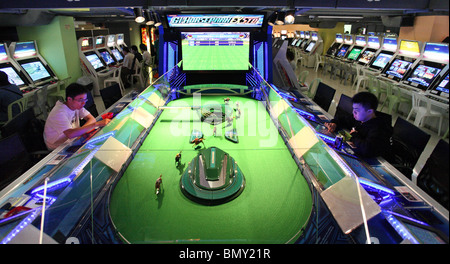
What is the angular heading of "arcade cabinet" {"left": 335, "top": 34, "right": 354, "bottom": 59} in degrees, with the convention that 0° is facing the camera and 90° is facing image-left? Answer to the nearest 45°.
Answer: approximately 45°

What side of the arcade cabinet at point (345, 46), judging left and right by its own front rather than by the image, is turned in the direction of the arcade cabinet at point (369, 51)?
left

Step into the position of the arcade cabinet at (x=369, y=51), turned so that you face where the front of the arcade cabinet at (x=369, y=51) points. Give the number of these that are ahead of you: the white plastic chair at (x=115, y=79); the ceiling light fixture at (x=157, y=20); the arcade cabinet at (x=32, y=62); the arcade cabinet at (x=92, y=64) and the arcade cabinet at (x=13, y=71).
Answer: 5

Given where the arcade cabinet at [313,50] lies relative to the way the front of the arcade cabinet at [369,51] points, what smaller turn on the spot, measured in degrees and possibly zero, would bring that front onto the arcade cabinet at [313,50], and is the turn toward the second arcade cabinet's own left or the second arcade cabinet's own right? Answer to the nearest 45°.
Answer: approximately 90° to the second arcade cabinet's own right

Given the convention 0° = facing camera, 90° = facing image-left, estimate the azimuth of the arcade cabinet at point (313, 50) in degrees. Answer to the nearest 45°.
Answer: approximately 45°

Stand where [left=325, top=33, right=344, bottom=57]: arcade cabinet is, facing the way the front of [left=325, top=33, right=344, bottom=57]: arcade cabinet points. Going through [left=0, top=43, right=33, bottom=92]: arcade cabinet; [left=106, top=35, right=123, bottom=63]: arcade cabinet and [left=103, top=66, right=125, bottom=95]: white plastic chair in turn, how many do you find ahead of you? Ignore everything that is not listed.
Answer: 3

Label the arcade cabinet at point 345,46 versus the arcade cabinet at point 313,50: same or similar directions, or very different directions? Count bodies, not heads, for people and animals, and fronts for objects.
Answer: same or similar directions

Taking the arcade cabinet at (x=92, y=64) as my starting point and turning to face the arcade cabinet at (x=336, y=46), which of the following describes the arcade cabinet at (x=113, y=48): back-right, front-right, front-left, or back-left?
front-left

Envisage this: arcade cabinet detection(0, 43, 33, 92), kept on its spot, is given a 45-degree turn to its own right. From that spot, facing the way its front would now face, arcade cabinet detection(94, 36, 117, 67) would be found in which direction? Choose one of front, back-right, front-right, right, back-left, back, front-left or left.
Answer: back-left

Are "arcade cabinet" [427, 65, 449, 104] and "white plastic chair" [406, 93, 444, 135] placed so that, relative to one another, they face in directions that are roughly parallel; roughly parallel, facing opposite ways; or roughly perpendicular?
roughly parallel, facing opposite ways

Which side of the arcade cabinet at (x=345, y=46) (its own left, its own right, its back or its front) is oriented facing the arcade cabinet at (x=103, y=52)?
front

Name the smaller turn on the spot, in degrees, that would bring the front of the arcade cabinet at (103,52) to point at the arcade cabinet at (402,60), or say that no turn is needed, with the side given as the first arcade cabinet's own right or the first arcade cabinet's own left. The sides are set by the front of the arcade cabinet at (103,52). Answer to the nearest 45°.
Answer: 0° — it already faces it

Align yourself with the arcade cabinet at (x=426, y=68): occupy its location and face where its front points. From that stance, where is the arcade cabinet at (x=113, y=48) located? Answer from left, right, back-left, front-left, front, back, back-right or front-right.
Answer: front-right

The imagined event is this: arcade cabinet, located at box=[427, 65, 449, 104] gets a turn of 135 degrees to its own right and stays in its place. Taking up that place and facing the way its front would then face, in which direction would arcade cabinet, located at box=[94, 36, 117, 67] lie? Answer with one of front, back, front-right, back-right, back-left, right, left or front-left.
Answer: left

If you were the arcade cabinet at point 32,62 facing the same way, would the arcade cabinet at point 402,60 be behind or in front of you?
in front

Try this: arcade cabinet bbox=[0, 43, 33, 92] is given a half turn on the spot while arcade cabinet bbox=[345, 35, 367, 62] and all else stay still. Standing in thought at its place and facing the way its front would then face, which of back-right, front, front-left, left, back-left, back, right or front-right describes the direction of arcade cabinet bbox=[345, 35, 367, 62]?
back-right

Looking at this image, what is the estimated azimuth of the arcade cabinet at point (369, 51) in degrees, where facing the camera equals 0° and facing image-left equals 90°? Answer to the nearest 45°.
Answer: approximately 45°

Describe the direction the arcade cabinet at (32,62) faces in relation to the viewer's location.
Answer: facing the viewer and to the right of the viewer

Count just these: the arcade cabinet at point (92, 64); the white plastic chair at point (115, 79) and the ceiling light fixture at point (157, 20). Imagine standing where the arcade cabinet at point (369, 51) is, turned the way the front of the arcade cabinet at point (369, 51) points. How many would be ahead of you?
3

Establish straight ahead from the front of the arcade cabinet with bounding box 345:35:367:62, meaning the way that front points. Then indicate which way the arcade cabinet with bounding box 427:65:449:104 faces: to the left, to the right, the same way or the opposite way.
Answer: the same way

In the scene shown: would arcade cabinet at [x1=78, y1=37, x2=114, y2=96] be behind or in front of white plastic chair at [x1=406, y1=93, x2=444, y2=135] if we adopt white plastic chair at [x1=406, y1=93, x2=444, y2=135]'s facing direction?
behind
